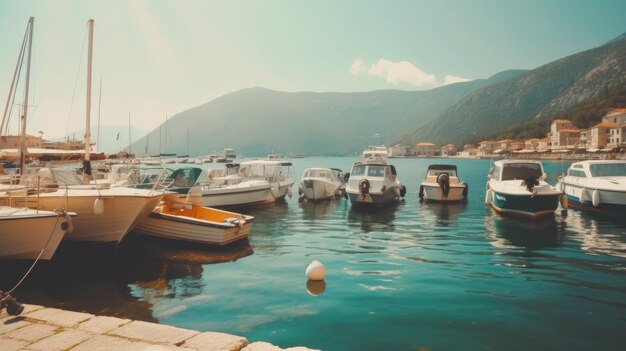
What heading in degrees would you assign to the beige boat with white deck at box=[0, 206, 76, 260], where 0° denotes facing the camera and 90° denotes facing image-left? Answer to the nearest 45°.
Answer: approximately 270°

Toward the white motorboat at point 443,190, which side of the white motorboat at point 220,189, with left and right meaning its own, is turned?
front

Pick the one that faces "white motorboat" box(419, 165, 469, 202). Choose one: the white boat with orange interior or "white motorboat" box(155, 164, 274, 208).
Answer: "white motorboat" box(155, 164, 274, 208)

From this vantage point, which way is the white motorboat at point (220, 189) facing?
to the viewer's right

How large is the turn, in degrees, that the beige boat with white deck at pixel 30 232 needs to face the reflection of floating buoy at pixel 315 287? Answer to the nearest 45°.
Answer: approximately 45° to its right

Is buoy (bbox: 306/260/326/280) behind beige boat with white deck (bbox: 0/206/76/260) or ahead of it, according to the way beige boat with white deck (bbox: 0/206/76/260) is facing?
ahead

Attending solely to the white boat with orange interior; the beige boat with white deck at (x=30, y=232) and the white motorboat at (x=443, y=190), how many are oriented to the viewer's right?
1

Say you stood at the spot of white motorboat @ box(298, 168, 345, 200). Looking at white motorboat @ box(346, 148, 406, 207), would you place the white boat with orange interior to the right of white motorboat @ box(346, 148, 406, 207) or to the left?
right

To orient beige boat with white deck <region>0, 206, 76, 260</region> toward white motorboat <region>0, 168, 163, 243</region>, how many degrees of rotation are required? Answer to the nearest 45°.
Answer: approximately 45° to its left

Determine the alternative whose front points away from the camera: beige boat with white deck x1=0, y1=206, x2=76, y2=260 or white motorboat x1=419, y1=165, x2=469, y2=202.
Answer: white motorboat x1=419, y1=165, x2=469, y2=202

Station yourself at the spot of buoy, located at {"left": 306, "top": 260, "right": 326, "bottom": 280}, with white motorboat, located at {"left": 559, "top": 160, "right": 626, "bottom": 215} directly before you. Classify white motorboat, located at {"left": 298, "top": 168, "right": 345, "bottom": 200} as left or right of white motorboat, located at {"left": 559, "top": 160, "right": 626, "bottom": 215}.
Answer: left

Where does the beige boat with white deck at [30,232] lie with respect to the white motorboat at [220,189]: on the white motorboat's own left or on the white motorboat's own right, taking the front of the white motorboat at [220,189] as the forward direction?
on the white motorboat's own right

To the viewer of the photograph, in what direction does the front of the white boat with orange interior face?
facing away from the viewer and to the left of the viewer
